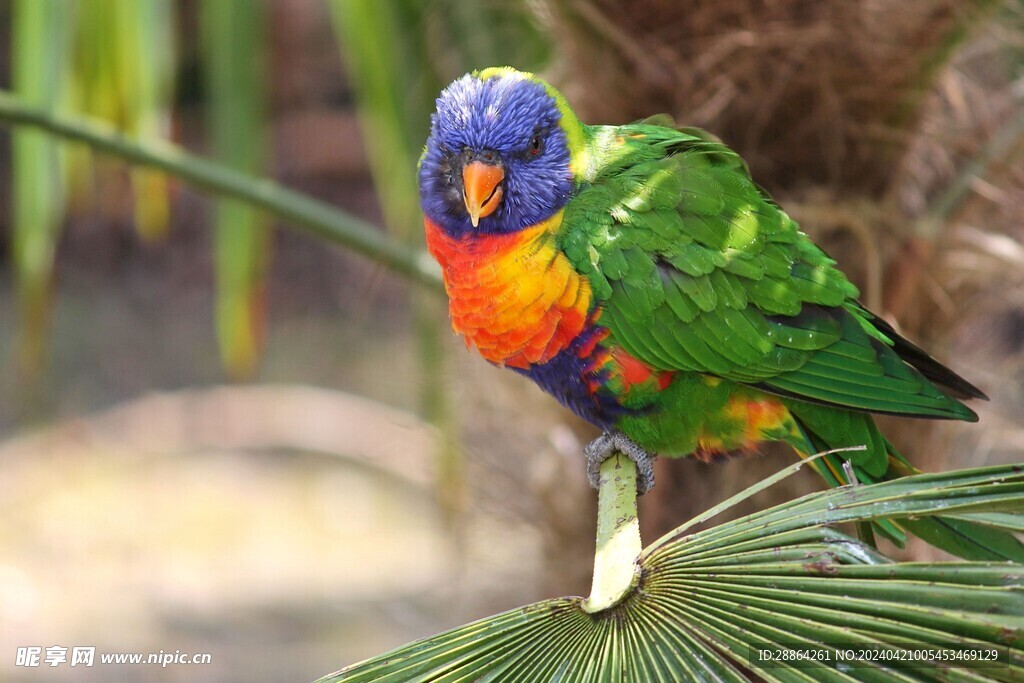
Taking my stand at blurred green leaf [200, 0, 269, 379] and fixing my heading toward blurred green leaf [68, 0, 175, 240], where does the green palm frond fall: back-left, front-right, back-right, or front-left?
back-left

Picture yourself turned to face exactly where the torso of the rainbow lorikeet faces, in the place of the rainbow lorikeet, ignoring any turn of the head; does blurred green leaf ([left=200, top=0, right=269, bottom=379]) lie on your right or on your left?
on your right

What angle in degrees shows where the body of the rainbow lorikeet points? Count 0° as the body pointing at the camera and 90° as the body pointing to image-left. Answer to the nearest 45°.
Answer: approximately 45°

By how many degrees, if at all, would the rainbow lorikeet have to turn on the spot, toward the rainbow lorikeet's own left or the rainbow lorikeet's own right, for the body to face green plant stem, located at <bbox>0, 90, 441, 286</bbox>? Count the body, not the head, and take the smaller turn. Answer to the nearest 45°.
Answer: approximately 45° to the rainbow lorikeet's own right
